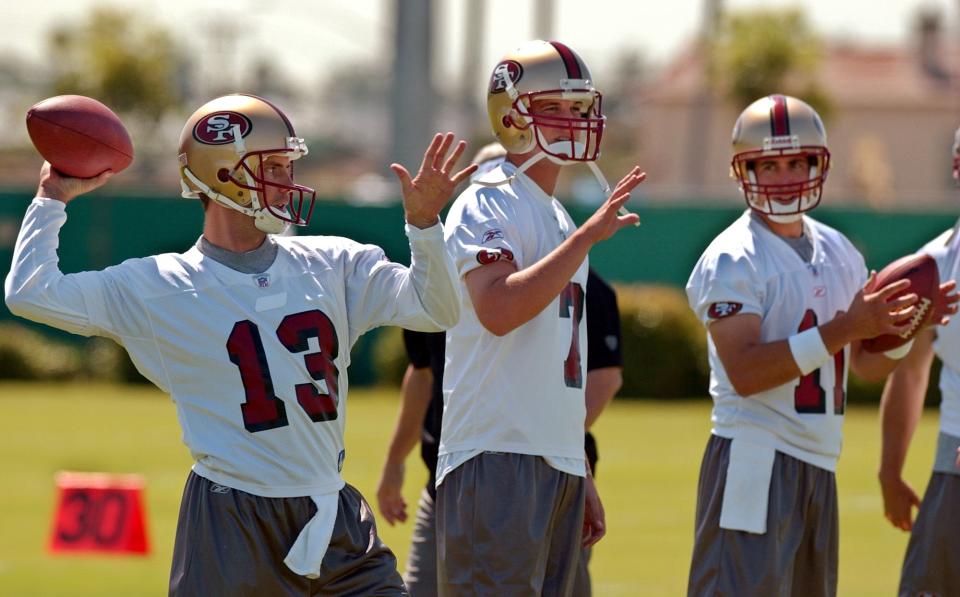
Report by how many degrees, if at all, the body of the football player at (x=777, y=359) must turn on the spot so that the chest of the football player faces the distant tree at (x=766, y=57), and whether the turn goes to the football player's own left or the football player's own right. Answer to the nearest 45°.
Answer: approximately 135° to the football player's own left

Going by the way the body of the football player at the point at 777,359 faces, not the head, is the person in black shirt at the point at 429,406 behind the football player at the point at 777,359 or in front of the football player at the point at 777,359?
behind

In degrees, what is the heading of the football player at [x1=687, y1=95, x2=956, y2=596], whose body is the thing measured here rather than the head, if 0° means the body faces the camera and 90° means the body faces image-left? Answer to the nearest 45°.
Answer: approximately 315°

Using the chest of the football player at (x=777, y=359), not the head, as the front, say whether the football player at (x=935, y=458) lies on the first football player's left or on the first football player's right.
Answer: on the first football player's left

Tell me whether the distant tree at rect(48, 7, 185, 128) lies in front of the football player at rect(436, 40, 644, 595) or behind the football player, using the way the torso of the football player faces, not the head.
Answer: behind

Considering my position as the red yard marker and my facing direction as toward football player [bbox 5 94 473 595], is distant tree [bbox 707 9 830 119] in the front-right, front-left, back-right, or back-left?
back-left

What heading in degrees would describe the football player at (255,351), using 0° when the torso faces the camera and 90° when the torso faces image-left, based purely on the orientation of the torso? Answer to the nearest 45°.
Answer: approximately 315°

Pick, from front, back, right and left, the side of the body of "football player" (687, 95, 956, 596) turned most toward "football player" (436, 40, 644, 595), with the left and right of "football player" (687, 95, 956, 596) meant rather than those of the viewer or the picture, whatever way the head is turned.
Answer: right

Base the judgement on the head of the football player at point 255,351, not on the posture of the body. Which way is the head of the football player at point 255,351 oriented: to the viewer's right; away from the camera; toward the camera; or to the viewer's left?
to the viewer's right

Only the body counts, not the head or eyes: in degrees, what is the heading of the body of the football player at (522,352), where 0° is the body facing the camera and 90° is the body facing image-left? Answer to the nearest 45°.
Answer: approximately 315°

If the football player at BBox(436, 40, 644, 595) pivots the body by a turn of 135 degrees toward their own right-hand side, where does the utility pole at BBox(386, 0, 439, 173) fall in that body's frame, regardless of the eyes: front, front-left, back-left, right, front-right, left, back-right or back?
right

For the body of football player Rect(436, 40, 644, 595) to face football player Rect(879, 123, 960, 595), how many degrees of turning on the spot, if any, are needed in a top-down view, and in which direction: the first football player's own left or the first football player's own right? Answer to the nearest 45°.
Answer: approximately 90° to the first football player's own left
